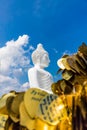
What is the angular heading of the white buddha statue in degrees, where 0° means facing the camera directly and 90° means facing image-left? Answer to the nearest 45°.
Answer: approximately 315°
